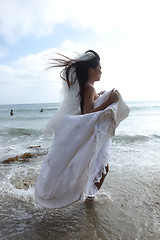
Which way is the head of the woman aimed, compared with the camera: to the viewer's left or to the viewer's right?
to the viewer's right

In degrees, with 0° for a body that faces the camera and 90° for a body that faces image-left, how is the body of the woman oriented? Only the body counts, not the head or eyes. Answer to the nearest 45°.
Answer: approximately 270°
